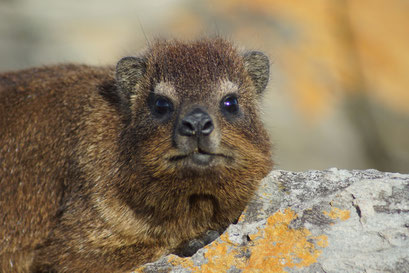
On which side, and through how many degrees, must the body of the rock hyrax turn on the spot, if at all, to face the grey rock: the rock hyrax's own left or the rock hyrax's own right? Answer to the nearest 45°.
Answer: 0° — it already faces it

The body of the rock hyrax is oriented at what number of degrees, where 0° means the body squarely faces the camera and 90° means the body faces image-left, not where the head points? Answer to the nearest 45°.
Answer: approximately 315°
